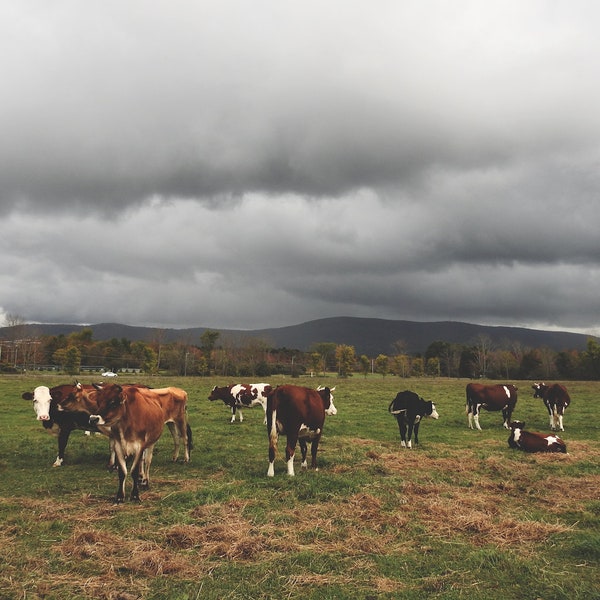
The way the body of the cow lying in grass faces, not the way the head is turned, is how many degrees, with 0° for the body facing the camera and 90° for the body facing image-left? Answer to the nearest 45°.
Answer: approximately 90°

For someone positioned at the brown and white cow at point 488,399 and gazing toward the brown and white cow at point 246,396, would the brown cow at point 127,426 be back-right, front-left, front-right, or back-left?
front-left

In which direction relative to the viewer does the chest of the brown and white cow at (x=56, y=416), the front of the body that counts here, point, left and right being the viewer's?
facing the viewer and to the left of the viewer

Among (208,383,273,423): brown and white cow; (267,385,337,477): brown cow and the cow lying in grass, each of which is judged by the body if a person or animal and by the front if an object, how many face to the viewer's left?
2

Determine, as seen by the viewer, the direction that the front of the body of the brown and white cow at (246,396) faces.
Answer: to the viewer's left

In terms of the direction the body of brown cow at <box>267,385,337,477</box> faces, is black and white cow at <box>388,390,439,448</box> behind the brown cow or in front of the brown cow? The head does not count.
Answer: in front

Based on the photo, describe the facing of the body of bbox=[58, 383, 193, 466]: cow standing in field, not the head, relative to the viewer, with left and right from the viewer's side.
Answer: facing to the left of the viewer

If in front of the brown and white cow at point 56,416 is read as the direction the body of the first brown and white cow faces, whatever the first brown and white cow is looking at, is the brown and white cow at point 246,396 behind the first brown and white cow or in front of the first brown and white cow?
behind

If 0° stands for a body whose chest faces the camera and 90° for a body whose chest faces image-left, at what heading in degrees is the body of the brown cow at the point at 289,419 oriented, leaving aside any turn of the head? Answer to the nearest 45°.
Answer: approximately 225°

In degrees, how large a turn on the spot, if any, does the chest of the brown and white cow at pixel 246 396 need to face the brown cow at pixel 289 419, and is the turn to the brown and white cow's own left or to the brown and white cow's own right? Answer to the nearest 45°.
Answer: approximately 90° to the brown and white cow's own left

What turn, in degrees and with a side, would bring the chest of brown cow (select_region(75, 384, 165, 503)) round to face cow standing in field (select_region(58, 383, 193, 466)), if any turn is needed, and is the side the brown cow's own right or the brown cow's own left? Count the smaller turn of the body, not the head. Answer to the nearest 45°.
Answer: approximately 135° to the brown cow's own right

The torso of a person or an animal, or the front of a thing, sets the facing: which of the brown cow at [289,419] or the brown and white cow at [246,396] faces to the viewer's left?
the brown and white cow
